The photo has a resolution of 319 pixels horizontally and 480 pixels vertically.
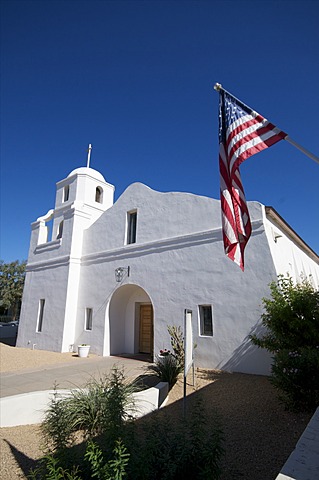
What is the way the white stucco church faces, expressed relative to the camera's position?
facing the viewer and to the left of the viewer

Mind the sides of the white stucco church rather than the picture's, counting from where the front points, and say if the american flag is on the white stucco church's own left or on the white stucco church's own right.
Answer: on the white stucco church's own left

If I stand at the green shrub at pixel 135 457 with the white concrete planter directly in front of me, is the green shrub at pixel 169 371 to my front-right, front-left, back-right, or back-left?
front-right

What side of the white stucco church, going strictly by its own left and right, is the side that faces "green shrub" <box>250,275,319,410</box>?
left

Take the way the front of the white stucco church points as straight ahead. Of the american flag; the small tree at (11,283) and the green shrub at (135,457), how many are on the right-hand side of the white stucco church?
1

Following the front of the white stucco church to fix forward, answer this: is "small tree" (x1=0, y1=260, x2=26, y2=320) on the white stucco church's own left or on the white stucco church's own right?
on the white stucco church's own right

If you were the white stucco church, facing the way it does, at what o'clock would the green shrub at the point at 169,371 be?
The green shrub is roughly at 10 o'clock from the white stucco church.

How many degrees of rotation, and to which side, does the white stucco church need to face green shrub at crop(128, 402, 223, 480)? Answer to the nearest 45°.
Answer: approximately 45° to its left

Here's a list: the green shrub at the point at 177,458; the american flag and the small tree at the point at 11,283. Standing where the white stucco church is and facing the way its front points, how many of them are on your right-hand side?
1
